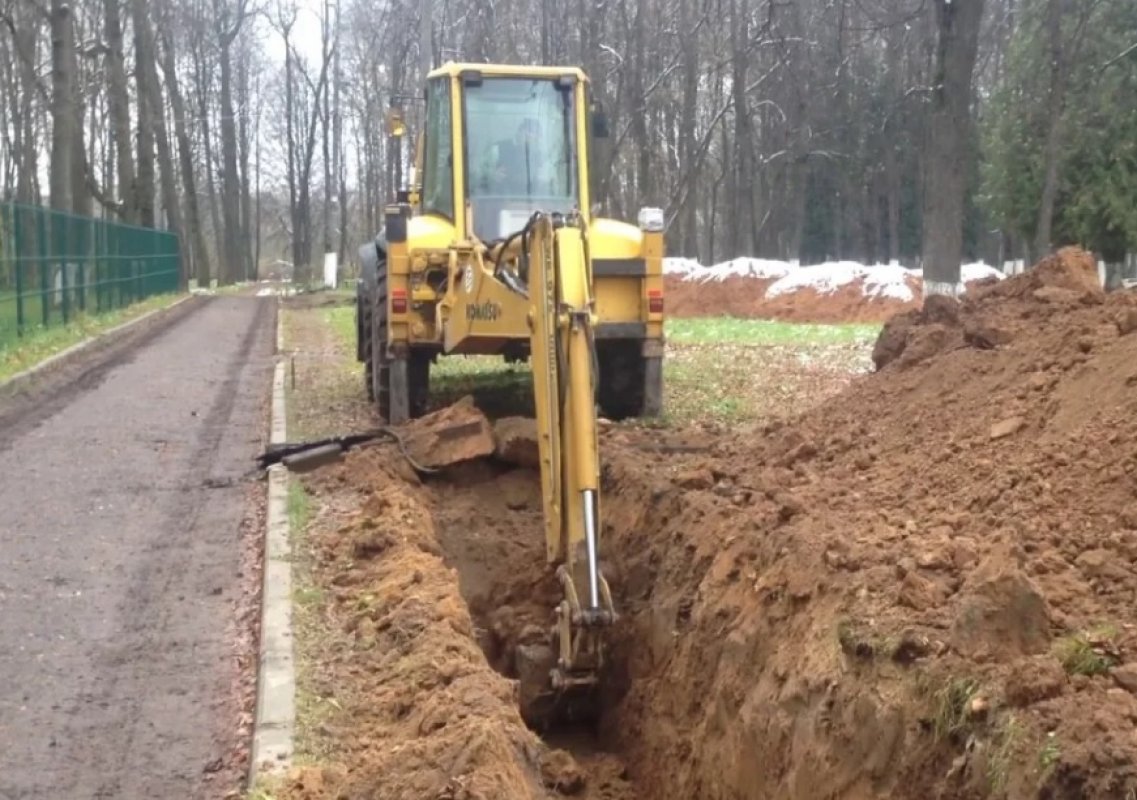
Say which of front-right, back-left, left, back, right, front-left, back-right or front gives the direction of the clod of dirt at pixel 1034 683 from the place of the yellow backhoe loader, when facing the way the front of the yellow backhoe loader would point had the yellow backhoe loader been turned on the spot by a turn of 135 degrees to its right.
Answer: front-right

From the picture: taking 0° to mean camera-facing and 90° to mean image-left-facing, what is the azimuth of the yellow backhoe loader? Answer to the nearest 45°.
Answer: approximately 180°

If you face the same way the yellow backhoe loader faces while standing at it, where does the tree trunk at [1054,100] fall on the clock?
The tree trunk is roughly at 1 o'clock from the yellow backhoe loader.

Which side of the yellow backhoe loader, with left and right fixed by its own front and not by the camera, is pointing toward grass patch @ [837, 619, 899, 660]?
back

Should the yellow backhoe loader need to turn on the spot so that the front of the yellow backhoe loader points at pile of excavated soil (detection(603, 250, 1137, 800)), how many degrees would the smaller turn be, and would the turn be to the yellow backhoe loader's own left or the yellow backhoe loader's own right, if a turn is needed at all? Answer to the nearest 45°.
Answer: approximately 180°

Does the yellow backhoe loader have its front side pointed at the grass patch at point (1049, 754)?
no

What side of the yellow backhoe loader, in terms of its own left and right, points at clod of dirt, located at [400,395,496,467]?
back

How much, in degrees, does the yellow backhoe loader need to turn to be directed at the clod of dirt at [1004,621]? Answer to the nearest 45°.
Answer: approximately 180°

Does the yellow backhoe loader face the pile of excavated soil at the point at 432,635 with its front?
no

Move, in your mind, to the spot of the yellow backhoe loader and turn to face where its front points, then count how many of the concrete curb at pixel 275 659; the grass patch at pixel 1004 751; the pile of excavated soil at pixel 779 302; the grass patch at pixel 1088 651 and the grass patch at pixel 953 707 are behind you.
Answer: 4

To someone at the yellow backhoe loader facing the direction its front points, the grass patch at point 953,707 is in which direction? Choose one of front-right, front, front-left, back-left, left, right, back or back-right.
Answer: back

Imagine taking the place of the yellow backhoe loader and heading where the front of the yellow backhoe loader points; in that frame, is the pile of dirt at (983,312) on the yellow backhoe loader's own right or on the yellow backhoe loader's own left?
on the yellow backhoe loader's own right

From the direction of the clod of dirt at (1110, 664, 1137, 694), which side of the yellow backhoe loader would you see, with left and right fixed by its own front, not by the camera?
back

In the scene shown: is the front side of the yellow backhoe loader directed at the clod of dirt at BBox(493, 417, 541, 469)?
no

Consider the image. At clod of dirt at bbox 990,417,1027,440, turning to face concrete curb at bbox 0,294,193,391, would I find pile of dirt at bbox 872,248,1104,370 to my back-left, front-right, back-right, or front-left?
front-right

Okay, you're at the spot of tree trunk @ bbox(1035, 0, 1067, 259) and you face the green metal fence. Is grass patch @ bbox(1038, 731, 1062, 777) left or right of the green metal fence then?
left
